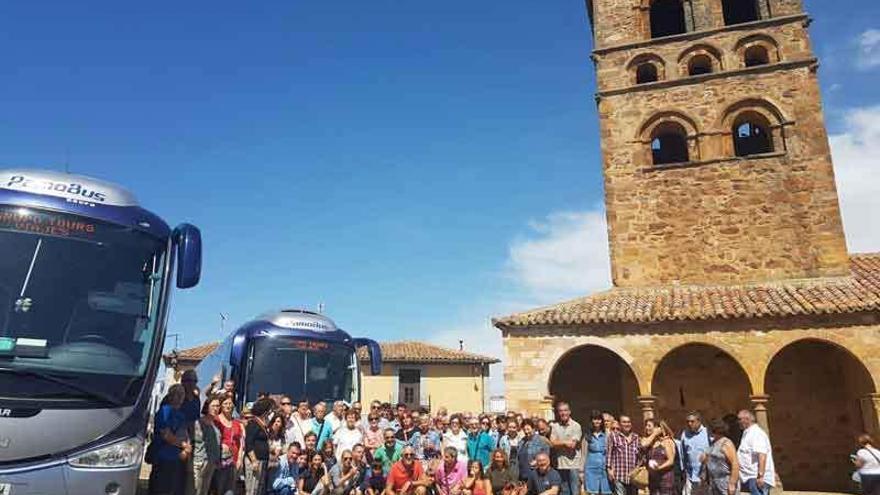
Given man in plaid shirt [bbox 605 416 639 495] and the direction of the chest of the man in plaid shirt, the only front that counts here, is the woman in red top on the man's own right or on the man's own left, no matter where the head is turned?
on the man's own right

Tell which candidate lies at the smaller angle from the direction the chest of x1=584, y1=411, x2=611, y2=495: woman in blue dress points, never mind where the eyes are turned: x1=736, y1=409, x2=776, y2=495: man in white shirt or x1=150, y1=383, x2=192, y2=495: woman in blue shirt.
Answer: the woman in blue shirt

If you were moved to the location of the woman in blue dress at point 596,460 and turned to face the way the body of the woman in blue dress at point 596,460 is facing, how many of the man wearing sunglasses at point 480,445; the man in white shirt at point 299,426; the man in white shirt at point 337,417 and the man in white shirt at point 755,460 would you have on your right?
3

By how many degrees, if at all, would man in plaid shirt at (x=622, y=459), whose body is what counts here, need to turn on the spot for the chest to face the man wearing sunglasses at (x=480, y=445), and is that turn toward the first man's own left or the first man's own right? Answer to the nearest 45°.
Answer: approximately 90° to the first man's own right

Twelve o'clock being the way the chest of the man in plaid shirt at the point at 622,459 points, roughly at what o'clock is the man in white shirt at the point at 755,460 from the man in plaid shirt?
The man in white shirt is roughly at 9 o'clock from the man in plaid shirt.
